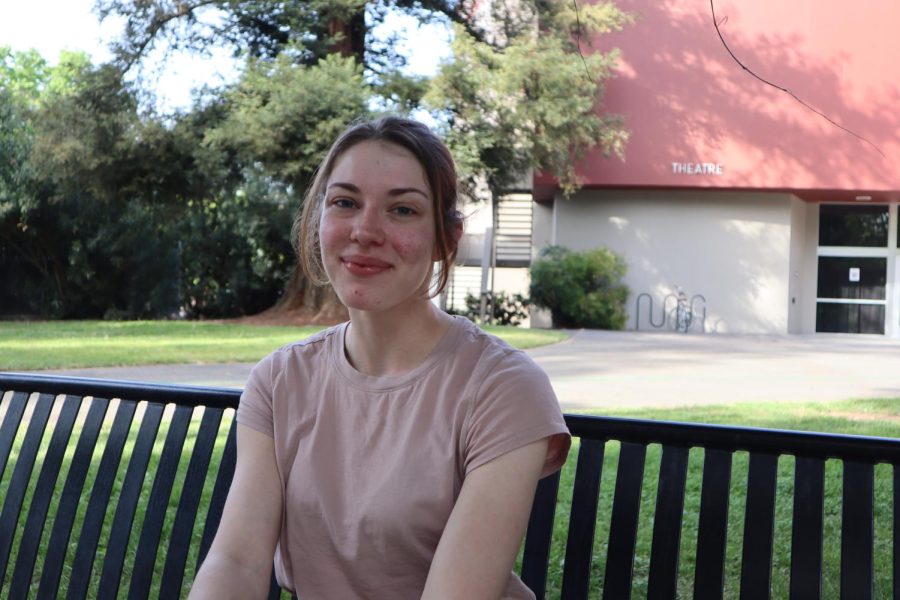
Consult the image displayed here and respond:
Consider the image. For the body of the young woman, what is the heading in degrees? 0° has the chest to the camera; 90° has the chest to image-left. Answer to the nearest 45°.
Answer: approximately 0°

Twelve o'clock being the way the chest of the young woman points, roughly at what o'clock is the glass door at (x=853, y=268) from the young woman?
The glass door is roughly at 7 o'clock from the young woman.

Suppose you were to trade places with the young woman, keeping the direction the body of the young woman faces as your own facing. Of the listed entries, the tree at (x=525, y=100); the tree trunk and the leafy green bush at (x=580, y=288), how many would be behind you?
3

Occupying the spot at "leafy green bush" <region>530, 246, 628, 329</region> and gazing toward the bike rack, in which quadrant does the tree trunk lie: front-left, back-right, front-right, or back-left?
back-left

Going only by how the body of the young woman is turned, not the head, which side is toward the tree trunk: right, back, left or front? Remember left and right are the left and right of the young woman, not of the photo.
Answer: back

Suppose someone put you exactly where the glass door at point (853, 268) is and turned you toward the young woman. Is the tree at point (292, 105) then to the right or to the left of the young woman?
right

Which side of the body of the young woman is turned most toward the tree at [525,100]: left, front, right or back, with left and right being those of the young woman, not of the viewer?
back

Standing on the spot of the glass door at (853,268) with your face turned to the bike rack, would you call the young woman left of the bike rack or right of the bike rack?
left

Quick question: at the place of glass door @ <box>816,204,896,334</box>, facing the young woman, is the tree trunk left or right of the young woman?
right

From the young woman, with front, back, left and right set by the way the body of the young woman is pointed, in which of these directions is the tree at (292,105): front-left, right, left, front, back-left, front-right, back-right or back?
back
